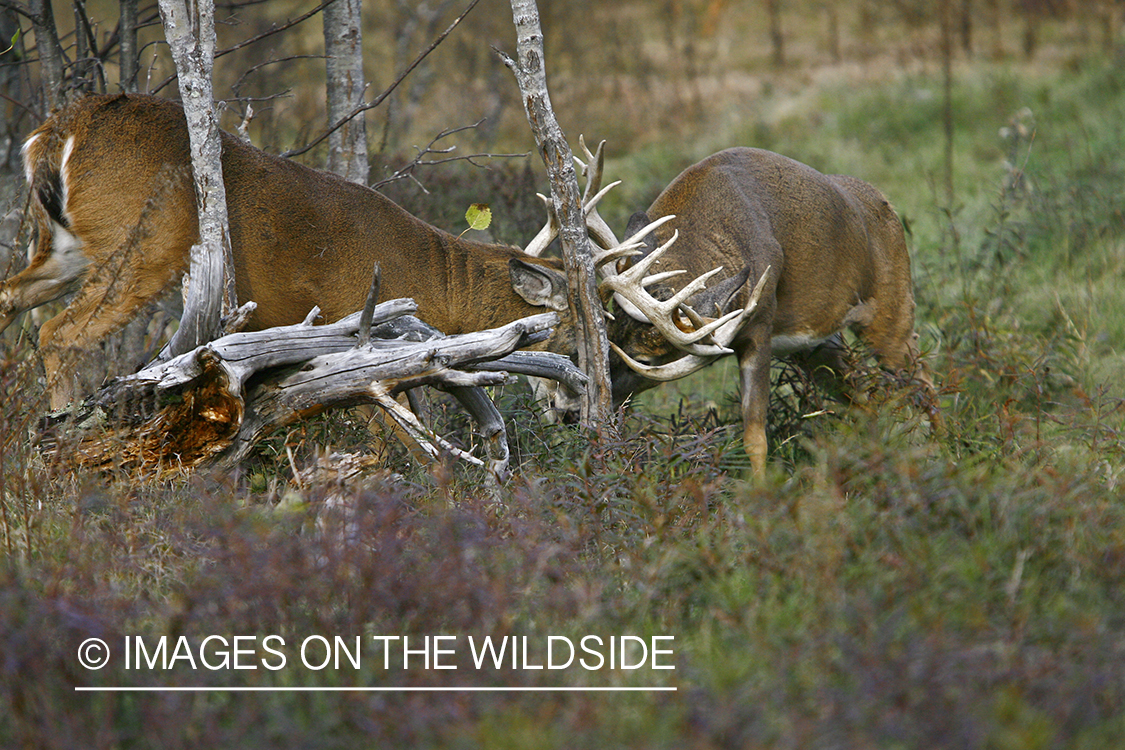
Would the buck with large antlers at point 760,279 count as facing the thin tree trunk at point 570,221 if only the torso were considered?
yes

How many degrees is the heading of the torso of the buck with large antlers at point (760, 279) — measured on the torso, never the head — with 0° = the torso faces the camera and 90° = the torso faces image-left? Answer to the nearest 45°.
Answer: approximately 45°

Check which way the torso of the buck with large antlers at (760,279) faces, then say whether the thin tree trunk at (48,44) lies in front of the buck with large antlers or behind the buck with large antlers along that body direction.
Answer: in front

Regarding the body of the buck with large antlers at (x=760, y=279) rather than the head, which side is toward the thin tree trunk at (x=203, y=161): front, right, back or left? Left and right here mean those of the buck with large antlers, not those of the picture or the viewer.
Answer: front

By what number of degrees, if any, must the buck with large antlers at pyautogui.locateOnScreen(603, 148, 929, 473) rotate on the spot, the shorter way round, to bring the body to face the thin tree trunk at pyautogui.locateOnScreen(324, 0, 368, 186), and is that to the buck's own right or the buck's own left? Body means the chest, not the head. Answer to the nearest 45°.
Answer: approximately 45° to the buck's own right

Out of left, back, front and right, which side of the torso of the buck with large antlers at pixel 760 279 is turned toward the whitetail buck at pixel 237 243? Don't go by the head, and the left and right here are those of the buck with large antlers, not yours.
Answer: front

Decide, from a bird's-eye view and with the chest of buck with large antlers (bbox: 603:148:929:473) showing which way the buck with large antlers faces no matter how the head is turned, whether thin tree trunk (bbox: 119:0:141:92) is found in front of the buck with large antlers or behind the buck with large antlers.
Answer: in front
